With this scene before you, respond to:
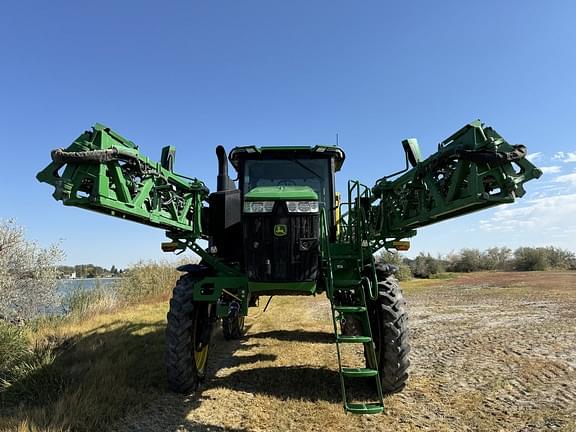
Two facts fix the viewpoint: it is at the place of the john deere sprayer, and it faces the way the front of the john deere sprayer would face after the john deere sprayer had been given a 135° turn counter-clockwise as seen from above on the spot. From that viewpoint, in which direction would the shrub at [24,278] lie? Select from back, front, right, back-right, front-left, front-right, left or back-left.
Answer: left

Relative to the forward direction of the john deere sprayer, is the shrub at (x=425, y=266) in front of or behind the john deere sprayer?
behind

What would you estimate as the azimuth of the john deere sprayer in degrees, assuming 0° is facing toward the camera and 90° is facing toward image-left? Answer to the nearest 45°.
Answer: approximately 0°
